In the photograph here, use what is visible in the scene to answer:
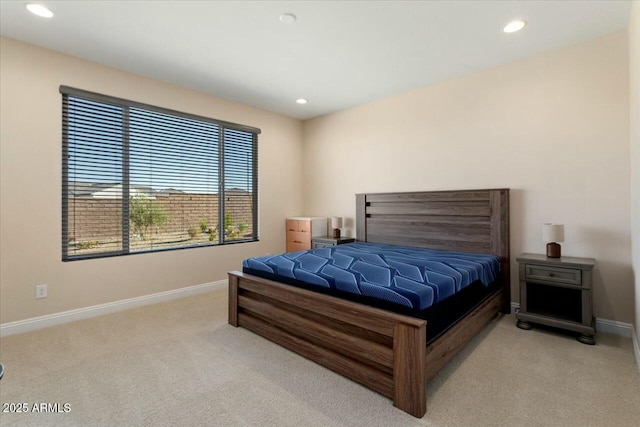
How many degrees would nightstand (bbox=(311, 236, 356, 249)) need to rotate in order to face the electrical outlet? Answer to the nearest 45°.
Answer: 0° — it already faces it

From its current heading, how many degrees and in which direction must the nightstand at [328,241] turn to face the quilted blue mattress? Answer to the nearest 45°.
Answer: approximately 45° to its left

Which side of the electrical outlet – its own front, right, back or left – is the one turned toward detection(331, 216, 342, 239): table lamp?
left

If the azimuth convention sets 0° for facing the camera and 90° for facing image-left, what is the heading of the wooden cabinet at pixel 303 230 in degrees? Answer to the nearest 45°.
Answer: approximately 45°

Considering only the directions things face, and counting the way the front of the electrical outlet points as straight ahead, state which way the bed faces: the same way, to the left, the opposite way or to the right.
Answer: to the right

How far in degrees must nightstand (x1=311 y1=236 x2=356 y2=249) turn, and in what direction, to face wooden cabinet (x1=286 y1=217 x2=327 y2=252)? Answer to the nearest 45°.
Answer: approximately 90° to its right

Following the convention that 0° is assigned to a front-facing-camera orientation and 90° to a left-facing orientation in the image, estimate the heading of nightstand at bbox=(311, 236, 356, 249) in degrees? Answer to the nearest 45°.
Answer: approximately 45°

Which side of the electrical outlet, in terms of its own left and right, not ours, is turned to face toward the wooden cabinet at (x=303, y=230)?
left
